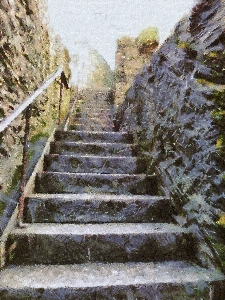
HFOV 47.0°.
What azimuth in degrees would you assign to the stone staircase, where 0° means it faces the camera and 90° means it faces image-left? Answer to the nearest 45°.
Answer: approximately 0°

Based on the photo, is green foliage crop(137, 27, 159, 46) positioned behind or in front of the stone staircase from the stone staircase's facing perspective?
behind

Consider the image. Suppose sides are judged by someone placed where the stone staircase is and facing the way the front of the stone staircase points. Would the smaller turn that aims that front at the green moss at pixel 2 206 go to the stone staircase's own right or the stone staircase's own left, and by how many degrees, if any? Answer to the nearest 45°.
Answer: approximately 90° to the stone staircase's own right
